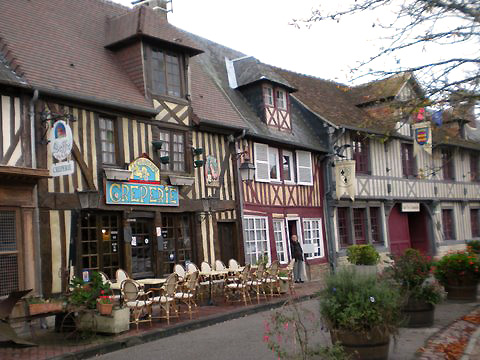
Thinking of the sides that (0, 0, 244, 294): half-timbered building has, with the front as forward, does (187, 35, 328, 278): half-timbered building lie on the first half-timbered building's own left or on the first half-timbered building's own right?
on the first half-timbered building's own left

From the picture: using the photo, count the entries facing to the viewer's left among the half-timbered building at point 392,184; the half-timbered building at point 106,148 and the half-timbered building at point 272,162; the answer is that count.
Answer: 0

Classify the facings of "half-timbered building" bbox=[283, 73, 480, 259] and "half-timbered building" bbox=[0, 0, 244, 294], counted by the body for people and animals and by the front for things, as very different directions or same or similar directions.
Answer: same or similar directions

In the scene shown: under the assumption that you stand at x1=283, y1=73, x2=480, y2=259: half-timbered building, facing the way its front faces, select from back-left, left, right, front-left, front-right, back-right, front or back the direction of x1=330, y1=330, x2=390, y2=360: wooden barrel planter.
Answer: front-right

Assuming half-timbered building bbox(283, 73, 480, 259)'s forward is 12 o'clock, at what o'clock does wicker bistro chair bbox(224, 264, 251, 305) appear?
The wicker bistro chair is roughly at 2 o'clock from the half-timbered building.

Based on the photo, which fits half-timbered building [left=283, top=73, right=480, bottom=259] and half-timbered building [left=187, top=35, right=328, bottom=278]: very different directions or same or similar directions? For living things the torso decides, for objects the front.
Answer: same or similar directions

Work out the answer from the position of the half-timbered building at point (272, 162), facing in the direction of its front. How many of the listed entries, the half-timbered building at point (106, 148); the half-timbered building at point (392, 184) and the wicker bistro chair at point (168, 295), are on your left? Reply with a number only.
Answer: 1

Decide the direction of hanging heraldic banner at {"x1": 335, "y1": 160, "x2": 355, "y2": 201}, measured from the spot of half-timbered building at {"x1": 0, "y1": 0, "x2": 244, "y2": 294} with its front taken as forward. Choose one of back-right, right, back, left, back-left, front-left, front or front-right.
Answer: left

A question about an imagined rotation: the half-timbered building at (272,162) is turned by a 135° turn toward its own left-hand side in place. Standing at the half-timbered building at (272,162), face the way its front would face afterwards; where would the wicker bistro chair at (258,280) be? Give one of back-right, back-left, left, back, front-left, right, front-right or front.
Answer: back

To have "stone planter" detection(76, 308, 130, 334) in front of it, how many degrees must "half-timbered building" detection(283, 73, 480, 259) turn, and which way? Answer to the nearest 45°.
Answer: approximately 45° to its right

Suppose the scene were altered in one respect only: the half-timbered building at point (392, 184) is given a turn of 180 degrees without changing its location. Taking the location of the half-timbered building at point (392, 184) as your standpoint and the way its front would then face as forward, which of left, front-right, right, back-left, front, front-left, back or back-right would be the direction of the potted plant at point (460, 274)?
back-left

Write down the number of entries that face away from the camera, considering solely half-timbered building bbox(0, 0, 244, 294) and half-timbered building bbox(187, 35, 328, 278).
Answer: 0

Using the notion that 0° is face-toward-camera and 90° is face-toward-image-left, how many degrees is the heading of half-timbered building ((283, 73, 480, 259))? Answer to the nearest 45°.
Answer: approximately 315°

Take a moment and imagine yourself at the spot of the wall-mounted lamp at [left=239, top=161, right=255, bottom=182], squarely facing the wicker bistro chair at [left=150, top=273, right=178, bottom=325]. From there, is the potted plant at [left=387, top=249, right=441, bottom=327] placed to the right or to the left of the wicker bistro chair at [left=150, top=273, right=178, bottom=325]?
left

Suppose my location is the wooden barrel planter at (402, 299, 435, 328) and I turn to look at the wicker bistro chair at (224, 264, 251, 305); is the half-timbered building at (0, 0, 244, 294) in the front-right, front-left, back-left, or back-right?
front-left

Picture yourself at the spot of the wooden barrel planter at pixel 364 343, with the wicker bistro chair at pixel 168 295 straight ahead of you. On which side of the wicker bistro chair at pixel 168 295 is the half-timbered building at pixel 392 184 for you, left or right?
right
